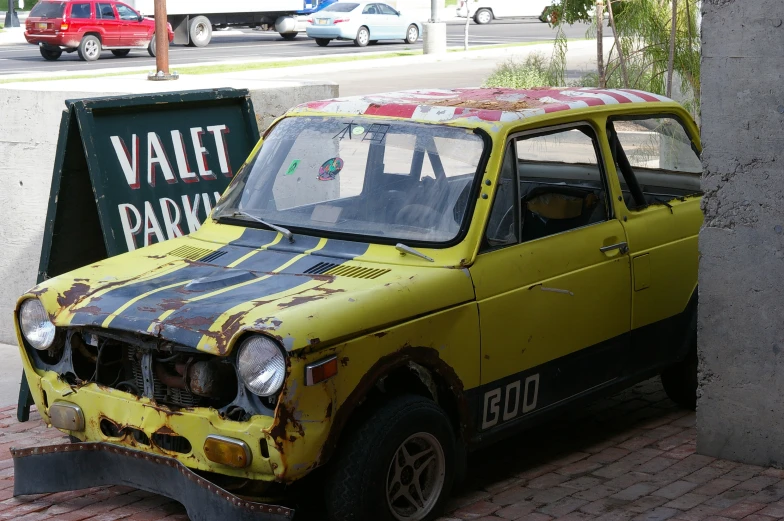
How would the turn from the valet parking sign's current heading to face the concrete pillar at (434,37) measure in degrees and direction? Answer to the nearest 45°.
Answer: approximately 135° to its left

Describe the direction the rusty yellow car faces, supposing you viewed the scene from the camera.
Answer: facing the viewer and to the left of the viewer

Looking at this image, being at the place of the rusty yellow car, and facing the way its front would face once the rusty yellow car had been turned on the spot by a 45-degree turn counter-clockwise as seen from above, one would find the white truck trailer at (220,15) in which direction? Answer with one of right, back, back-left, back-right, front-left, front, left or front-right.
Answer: back

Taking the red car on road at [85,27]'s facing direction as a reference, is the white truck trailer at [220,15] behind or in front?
in front

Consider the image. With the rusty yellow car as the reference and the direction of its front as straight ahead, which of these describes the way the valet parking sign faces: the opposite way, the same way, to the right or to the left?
to the left

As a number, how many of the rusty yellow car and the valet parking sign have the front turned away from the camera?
0

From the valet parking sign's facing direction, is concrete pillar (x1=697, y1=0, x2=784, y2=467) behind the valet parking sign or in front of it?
in front

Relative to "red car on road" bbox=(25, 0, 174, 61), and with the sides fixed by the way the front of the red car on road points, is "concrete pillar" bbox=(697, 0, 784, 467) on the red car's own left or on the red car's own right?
on the red car's own right

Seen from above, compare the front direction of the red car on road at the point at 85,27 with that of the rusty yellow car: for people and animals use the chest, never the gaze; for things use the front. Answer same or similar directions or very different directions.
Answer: very different directions

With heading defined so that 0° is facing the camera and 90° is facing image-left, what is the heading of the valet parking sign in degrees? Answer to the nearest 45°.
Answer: approximately 315°

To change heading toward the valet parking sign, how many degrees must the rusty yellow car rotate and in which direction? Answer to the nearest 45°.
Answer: approximately 90° to its right

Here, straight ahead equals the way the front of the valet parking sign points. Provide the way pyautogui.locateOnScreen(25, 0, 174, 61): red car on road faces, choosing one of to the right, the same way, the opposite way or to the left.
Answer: to the left

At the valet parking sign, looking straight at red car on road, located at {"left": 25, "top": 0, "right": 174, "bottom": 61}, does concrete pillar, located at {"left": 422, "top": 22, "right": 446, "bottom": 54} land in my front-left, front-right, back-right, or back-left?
front-right
